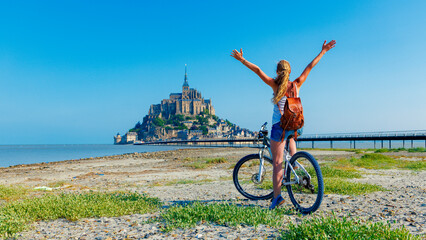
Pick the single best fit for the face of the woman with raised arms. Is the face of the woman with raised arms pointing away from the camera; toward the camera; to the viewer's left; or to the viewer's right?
away from the camera

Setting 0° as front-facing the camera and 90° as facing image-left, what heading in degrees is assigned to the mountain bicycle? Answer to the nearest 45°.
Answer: approximately 135°
